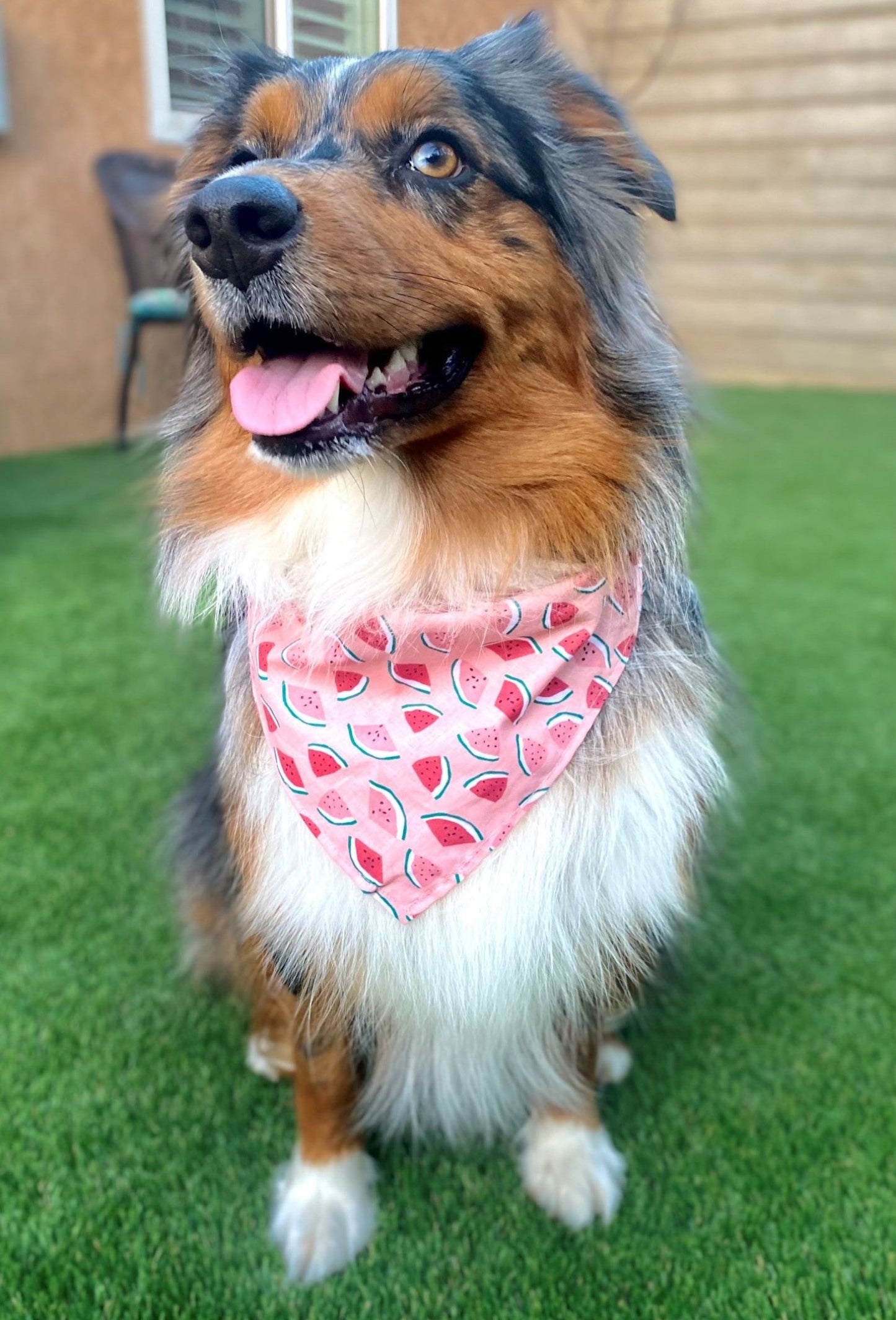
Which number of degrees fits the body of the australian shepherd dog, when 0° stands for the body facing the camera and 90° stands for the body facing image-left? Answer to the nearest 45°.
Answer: approximately 0°

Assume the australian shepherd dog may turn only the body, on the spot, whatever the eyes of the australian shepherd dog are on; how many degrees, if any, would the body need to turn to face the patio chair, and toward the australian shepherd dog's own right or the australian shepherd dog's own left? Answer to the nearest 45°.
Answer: approximately 180°
